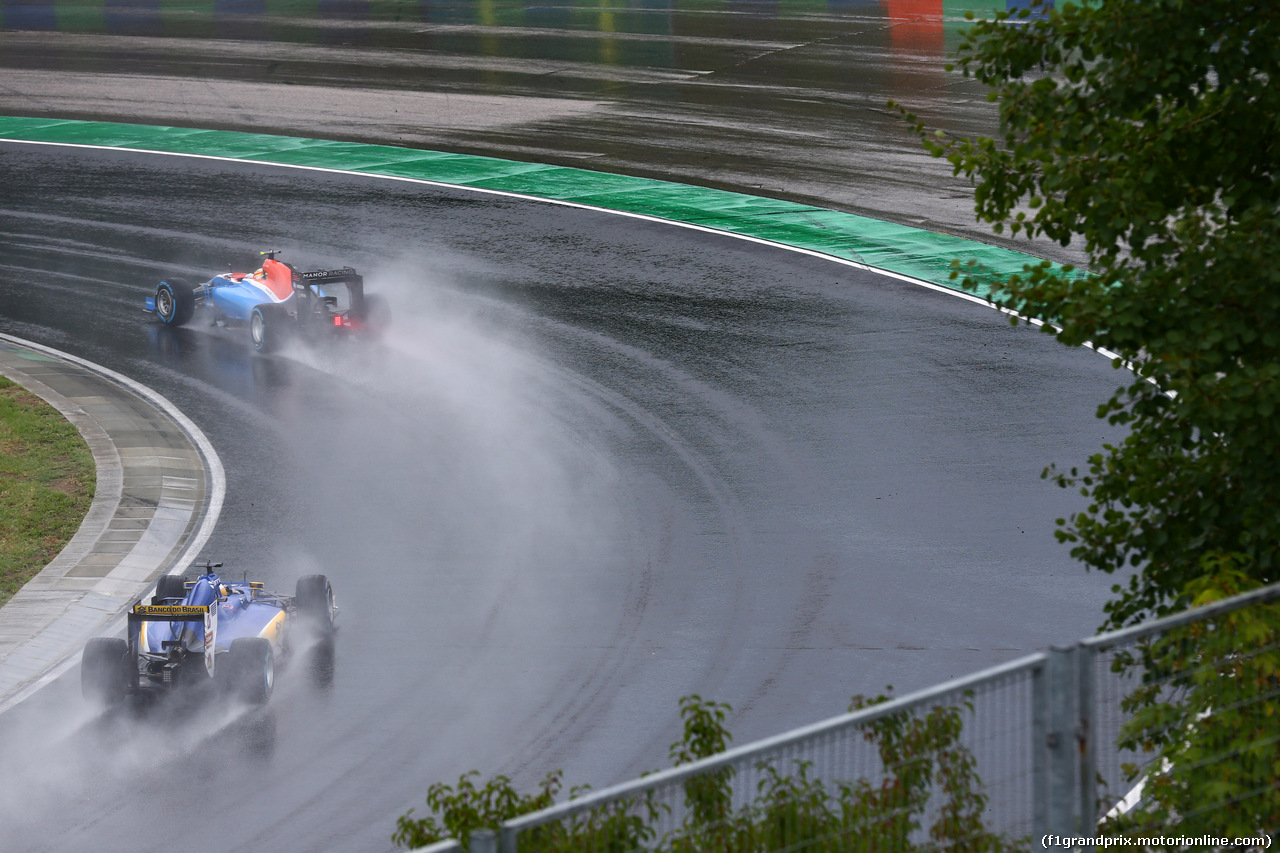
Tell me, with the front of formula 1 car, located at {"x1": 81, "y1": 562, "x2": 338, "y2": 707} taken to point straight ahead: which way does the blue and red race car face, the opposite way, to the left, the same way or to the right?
to the left

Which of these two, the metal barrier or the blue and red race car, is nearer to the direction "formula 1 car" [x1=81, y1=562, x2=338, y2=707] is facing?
the blue and red race car

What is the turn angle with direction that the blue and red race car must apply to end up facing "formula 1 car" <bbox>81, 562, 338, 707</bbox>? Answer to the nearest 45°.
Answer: approximately 135° to its left

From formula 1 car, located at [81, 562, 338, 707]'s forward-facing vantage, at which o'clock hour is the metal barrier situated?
The metal barrier is roughly at 4 o'clock from the formula 1 car.

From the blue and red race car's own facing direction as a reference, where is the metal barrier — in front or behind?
behind

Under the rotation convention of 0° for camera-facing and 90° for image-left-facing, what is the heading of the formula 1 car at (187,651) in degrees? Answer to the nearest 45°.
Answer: approximately 225°

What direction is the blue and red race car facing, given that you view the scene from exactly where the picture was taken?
facing away from the viewer and to the left of the viewer
